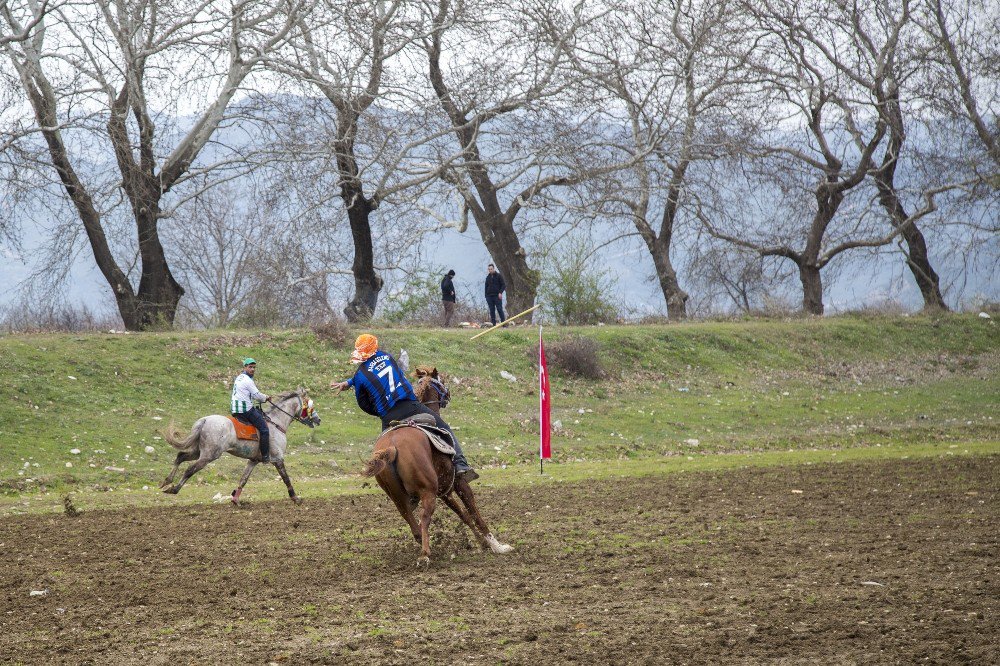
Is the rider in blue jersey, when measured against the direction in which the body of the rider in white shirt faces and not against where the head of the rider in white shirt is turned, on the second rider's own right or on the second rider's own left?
on the second rider's own right

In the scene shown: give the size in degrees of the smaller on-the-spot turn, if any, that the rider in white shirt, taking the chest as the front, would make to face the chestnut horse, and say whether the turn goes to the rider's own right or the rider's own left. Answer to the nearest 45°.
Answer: approximately 90° to the rider's own right

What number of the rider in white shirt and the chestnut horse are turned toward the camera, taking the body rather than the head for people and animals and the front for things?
0

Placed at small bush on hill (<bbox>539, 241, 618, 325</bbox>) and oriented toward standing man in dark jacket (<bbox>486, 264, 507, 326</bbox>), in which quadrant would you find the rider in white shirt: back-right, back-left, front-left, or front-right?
front-left

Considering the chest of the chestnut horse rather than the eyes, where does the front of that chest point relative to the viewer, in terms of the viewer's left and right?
facing away from the viewer and to the right of the viewer

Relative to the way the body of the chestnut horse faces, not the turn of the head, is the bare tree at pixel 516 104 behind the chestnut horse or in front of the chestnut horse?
in front

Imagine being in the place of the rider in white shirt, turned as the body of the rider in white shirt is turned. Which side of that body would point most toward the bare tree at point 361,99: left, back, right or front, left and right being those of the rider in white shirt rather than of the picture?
left

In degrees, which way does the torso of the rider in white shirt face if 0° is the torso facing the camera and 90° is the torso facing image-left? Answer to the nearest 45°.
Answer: approximately 270°

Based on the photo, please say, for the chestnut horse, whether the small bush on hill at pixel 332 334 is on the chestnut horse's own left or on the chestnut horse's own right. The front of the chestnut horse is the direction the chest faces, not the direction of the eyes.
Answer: on the chestnut horse's own left

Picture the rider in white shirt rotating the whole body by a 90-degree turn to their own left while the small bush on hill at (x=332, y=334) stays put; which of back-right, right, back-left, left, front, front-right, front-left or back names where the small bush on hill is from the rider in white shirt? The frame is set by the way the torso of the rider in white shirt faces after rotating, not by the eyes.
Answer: front

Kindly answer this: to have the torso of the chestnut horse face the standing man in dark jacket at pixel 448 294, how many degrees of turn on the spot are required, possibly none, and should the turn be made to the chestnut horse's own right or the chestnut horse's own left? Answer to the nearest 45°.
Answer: approximately 45° to the chestnut horse's own left

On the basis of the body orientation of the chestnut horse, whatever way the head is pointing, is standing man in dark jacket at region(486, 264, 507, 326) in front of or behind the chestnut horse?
in front

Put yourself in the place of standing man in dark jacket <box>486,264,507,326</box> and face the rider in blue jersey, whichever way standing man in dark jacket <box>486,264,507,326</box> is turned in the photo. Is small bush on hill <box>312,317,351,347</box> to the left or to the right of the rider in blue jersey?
right

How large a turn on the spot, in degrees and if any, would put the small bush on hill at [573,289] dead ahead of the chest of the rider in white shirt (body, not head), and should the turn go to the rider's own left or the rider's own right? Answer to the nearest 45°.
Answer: approximately 45° to the rider's own left
